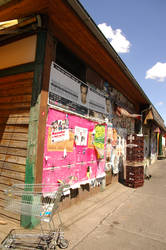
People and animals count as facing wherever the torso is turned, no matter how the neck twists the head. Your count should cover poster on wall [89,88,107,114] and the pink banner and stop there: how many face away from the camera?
0

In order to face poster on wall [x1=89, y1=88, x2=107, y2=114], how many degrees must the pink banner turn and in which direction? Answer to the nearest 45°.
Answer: approximately 90° to its left

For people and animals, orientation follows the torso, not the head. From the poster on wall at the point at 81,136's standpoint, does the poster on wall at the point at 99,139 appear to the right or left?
on its left

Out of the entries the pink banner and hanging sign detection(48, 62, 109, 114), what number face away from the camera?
0

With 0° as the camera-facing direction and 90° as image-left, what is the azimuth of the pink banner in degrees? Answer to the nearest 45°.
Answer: approximately 315°

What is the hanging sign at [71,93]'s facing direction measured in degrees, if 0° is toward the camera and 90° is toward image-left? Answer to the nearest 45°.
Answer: approximately 315°
